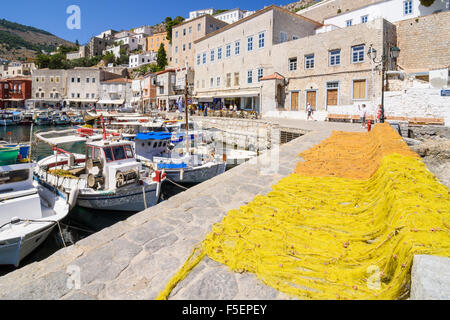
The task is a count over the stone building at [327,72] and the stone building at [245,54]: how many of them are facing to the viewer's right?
0

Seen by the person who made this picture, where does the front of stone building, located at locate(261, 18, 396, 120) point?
facing the viewer and to the left of the viewer

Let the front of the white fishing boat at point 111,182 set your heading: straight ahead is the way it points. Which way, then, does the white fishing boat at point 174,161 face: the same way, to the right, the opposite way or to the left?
the same way

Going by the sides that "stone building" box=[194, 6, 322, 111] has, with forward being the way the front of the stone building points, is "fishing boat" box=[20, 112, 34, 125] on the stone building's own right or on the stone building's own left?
on the stone building's own right

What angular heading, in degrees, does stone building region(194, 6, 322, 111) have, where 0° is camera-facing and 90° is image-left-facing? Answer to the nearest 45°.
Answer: approximately 45°

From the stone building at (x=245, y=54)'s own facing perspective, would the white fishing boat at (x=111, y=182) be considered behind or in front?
in front
